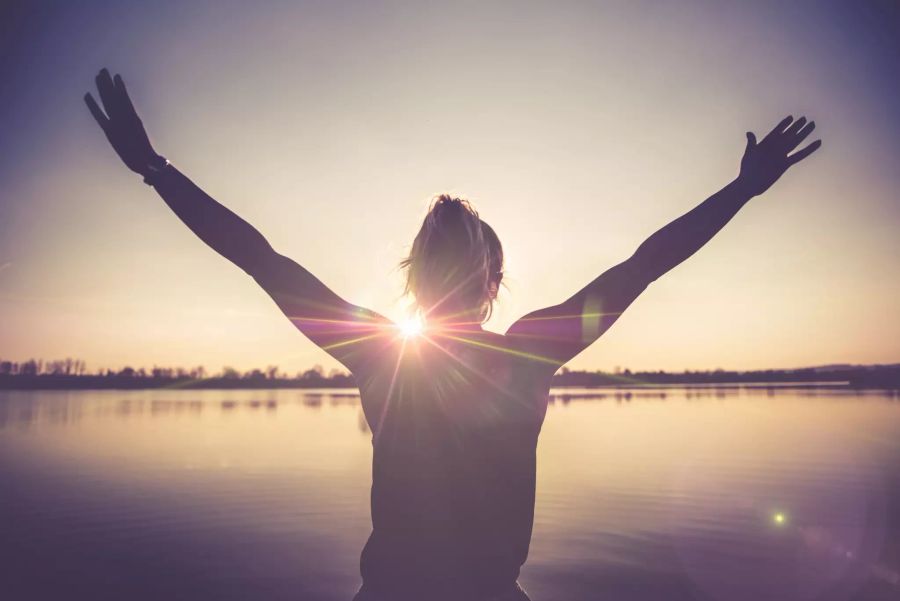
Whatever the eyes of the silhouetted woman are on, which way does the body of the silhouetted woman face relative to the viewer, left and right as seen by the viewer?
facing away from the viewer
